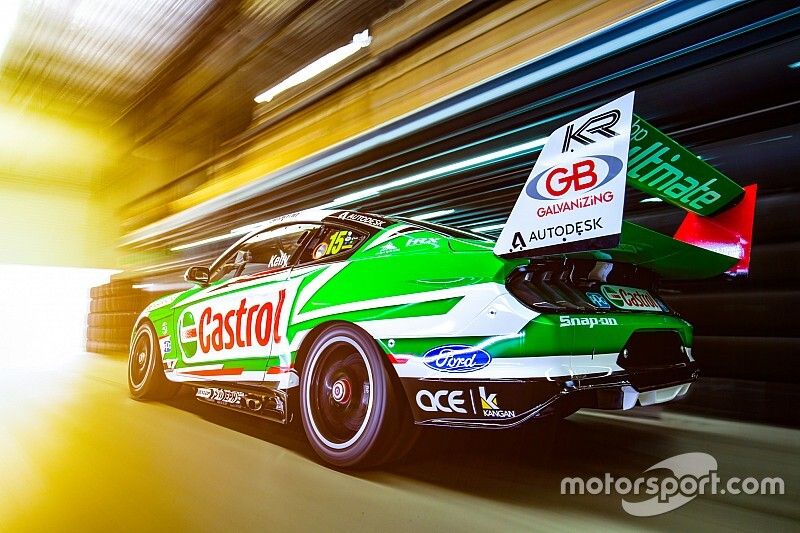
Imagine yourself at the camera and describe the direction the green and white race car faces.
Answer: facing away from the viewer and to the left of the viewer
